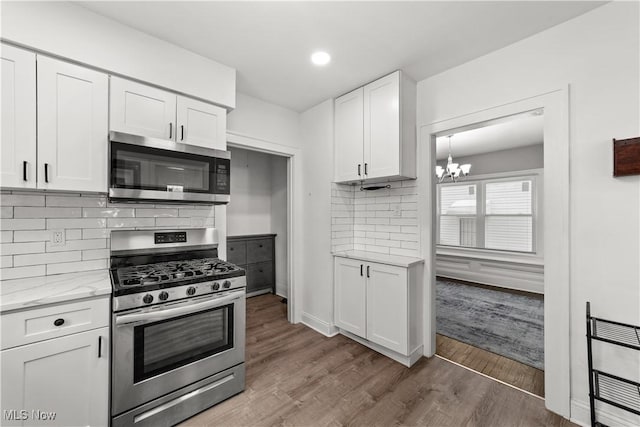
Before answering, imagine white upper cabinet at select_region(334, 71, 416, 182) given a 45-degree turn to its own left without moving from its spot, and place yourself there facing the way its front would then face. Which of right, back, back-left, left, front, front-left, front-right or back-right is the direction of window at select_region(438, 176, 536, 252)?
back-left

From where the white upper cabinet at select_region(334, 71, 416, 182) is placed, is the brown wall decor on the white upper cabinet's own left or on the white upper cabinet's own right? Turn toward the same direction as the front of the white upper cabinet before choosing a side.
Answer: on the white upper cabinet's own left

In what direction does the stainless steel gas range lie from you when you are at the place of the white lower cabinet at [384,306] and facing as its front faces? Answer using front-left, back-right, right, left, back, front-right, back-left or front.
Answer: front

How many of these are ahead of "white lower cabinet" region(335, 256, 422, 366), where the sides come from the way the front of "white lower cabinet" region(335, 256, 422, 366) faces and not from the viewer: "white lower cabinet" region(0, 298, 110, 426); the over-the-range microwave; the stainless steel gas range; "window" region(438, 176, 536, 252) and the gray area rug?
3

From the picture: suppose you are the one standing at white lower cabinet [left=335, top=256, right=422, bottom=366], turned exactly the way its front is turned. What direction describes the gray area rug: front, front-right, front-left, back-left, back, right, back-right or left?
back

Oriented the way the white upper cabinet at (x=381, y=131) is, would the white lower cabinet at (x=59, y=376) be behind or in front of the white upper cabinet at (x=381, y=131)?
in front

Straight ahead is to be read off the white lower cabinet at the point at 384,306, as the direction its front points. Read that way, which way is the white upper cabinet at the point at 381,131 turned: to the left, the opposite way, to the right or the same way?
the same way

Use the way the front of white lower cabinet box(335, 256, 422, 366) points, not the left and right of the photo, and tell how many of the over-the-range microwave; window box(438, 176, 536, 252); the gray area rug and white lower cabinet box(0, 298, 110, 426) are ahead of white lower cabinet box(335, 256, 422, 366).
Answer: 2

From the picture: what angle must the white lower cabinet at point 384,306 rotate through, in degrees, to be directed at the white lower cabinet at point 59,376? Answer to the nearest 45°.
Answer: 0° — it already faces it

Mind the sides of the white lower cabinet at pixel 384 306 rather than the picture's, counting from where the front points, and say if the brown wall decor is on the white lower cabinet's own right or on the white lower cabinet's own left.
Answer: on the white lower cabinet's own left

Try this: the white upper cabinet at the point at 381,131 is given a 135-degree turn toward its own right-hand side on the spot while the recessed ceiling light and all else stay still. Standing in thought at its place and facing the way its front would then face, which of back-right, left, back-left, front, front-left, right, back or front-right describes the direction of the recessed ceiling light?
back-left

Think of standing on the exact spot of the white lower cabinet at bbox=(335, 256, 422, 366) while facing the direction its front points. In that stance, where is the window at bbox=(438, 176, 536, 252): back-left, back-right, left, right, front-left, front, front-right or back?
back

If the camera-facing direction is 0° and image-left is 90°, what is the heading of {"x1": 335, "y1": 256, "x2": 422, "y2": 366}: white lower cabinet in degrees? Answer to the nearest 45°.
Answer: approximately 45°

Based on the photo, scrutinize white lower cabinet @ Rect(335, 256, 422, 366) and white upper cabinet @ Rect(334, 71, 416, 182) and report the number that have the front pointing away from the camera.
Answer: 0
